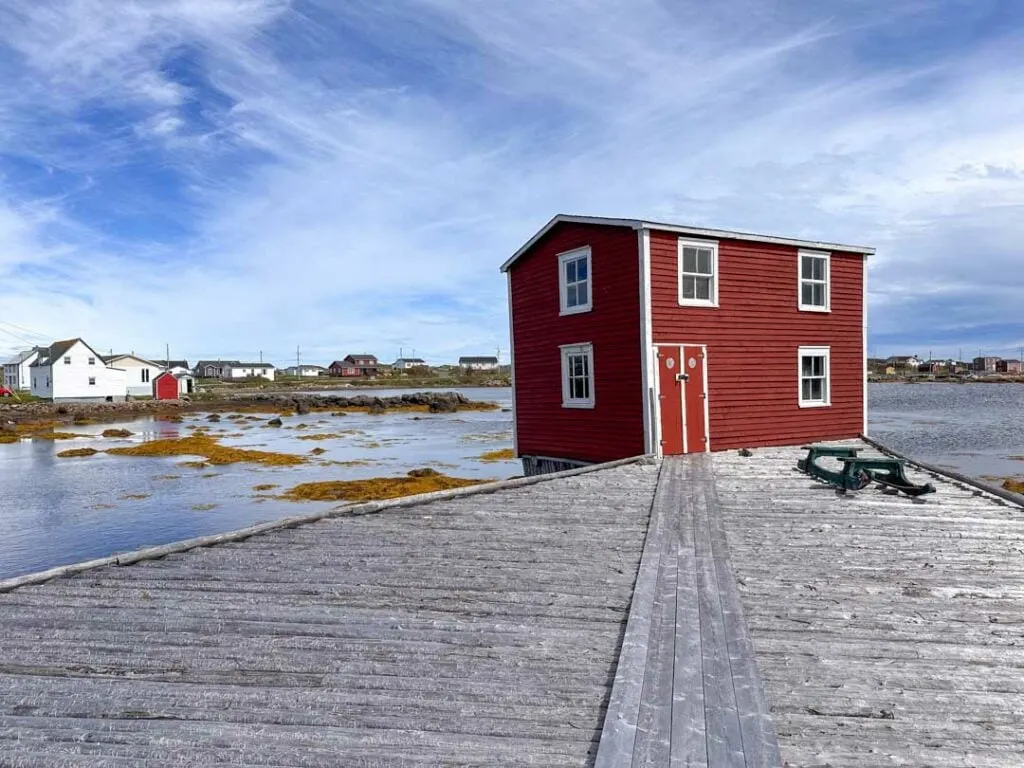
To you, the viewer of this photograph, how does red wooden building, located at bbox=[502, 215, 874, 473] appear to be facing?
facing the viewer and to the right of the viewer

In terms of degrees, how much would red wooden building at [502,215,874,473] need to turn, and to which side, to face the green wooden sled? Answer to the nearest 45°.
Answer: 0° — it already faces it
